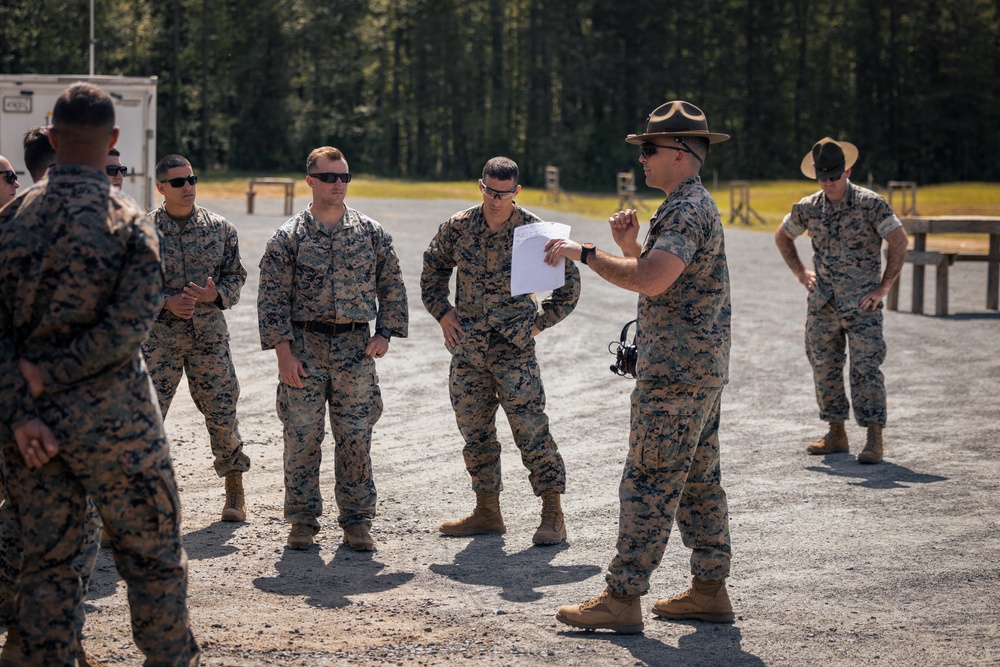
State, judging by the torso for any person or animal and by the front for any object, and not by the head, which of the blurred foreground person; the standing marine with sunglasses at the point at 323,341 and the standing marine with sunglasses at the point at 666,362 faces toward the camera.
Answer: the standing marine with sunglasses at the point at 323,341

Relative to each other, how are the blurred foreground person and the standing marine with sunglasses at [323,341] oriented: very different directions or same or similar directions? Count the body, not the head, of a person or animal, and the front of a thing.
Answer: very different directions

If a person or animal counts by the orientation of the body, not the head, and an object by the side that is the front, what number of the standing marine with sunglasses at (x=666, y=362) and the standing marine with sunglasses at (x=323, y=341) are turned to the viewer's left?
1

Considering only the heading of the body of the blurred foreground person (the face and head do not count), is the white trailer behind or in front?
in front

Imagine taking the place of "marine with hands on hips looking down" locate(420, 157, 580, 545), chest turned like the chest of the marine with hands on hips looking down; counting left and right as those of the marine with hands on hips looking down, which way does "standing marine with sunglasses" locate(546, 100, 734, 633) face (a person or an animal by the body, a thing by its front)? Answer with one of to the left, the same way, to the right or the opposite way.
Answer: to the right

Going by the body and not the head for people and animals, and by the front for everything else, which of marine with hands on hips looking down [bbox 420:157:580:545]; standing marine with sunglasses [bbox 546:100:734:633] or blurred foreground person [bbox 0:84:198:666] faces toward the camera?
the marine with hands on hips looking down

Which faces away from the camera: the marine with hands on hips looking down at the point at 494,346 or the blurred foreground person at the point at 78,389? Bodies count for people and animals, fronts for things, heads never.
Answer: the blurred foreground person

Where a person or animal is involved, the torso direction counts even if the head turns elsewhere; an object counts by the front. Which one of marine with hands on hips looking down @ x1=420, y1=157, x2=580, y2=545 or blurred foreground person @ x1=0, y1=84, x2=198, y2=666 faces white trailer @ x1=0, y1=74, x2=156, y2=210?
the blurred foreground person

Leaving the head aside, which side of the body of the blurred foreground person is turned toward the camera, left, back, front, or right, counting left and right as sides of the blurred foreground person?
back

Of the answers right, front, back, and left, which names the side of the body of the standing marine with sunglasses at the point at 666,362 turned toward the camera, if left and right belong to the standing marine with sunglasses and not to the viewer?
left
